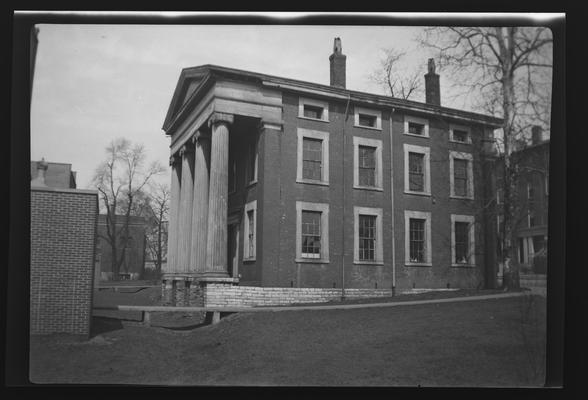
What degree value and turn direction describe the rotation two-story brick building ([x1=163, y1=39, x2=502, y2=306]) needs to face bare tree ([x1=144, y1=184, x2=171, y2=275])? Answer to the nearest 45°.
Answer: approximately 45° to its right

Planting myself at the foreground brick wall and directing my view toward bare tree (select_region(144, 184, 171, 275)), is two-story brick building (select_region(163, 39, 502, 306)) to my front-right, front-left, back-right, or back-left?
front-right

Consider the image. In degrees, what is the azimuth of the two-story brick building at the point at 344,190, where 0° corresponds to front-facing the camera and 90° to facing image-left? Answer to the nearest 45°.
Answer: approximately 45°

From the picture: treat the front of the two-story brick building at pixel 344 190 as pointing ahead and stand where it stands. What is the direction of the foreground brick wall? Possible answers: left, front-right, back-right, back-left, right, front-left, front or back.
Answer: front

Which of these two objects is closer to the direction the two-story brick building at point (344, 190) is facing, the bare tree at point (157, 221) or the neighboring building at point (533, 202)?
the bare tree

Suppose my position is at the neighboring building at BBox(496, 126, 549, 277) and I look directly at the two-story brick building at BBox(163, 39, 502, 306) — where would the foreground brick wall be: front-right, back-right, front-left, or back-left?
front-left

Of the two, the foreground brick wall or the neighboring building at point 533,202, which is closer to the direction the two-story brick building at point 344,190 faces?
the foreground brick wall
